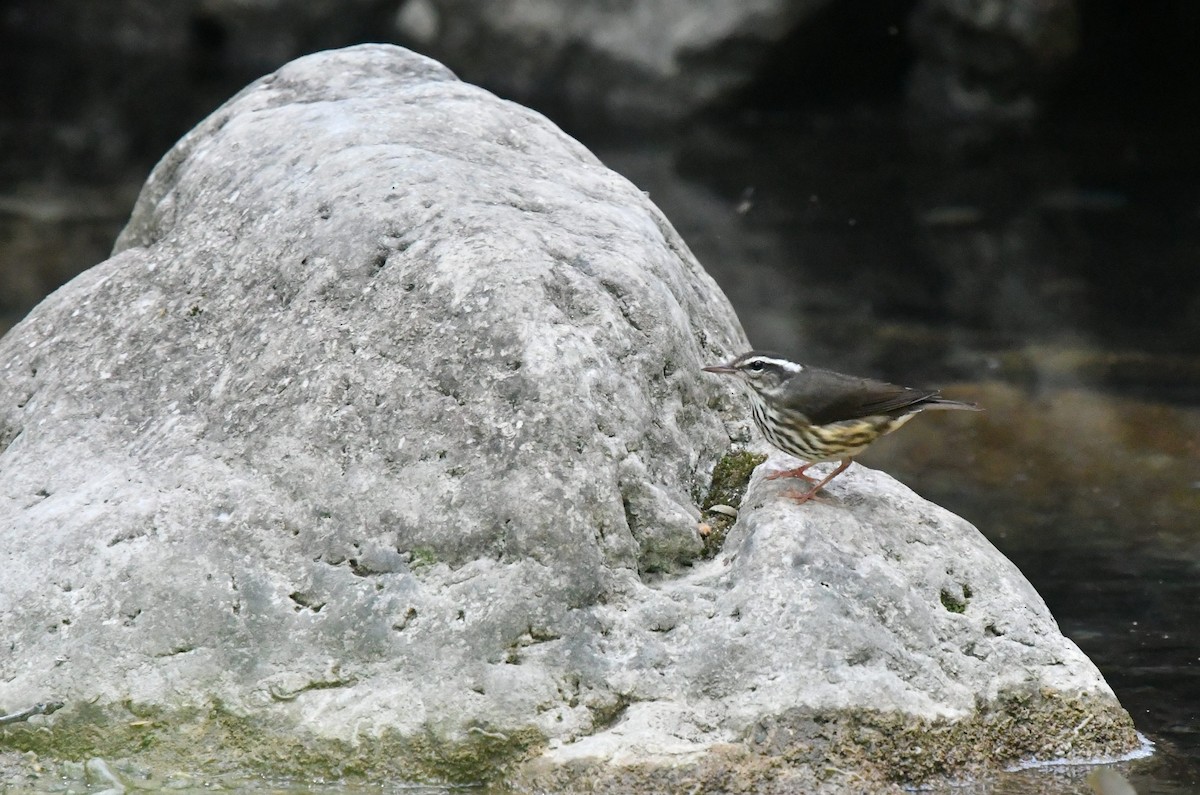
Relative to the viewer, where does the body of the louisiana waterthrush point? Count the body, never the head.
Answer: to the viewer's left
